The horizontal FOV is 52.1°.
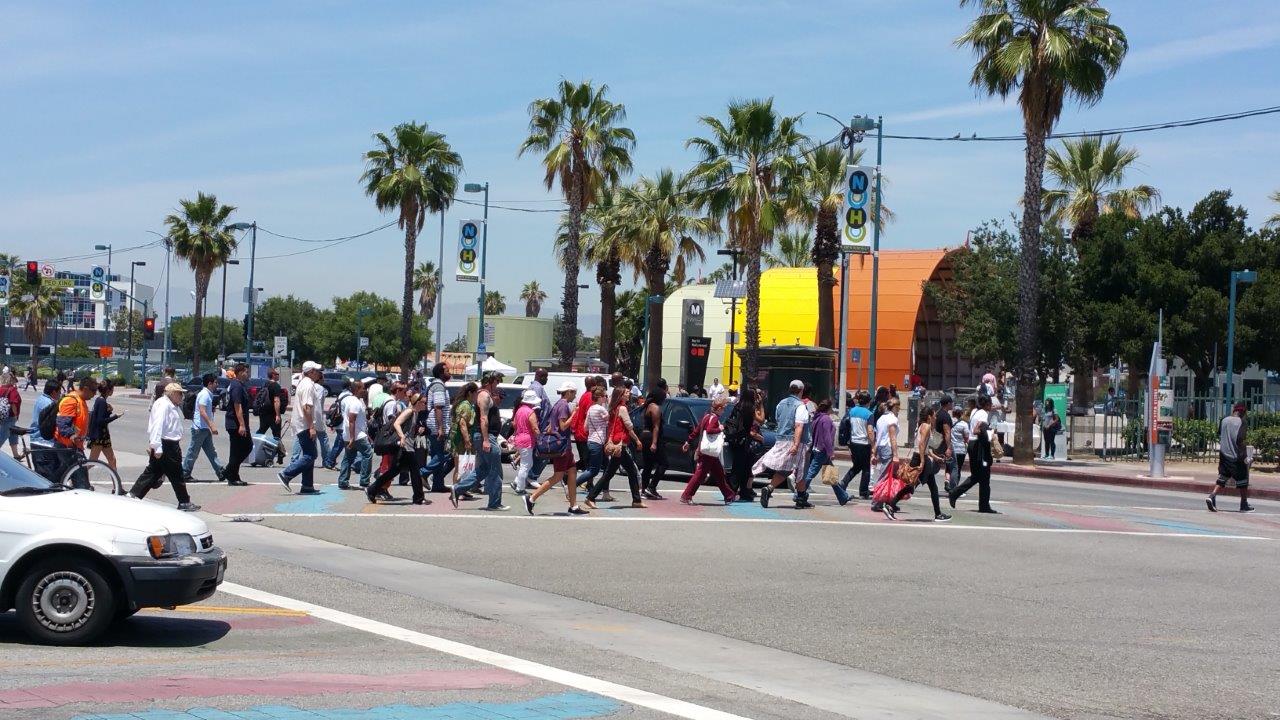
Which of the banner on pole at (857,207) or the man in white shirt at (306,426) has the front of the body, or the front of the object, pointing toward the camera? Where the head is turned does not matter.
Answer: the banner on pole

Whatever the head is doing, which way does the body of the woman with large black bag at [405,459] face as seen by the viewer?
to the viewer's right

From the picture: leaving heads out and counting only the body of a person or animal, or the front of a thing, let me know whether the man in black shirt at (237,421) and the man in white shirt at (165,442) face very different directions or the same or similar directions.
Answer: same or similar directions

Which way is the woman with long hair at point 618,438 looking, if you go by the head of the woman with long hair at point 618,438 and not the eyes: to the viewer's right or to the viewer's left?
to the viewer's right

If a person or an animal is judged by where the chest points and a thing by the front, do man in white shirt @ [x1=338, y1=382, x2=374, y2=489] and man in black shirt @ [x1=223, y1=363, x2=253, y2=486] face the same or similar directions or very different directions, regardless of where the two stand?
same or similar directions

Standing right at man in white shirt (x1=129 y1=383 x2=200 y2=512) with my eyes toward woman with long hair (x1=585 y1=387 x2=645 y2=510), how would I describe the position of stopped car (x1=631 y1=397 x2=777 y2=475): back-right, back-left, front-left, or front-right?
front-left

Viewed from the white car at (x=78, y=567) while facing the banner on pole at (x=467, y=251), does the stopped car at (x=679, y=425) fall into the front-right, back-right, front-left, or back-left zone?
front-right

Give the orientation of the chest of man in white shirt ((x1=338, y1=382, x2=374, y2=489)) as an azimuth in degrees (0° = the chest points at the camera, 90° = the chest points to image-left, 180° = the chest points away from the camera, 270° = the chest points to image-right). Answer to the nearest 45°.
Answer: approximately 270°

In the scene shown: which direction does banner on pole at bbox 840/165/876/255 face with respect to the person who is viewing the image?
facing the viewer

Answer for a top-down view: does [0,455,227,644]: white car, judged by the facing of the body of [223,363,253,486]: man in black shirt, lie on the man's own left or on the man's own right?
on the man's own right

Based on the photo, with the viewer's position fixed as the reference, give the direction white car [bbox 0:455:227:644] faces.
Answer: facing to the right of the viewer
